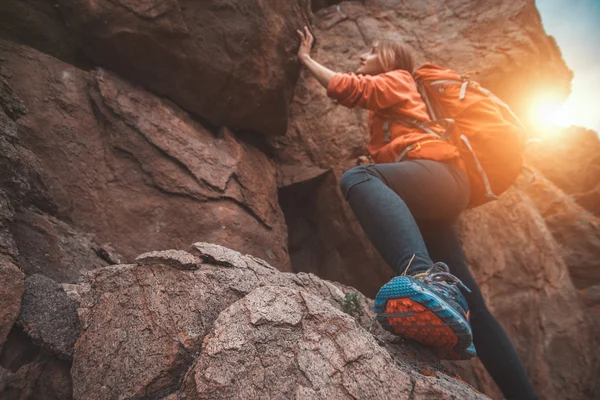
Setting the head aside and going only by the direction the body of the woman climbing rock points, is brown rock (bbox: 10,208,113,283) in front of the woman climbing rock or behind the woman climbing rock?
in front

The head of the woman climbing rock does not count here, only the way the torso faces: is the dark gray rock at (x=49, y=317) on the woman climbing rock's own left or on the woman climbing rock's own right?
on the woman climbing rock's own left

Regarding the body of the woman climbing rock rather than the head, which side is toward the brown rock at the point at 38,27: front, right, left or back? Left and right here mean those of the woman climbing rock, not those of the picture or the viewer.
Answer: front

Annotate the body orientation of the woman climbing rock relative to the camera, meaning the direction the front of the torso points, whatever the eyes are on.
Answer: to the viewer's left

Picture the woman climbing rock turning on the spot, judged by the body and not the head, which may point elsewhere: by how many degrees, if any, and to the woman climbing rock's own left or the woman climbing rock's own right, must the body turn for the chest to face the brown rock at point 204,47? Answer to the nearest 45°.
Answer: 0° — they already face it
